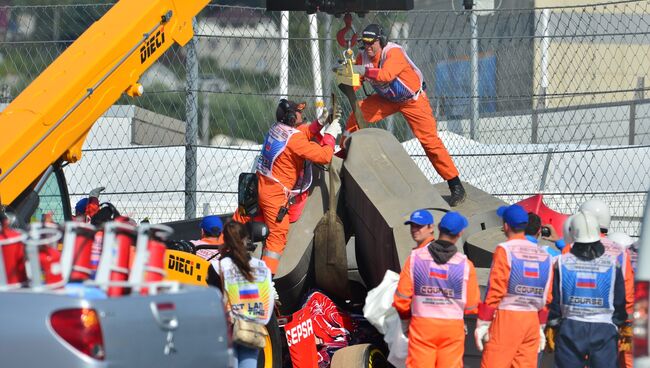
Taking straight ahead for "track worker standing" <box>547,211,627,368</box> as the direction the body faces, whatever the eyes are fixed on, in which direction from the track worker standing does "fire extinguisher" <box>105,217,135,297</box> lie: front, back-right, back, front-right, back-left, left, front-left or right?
back-left

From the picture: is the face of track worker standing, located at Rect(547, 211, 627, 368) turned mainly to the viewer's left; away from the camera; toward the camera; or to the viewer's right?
away from the camera

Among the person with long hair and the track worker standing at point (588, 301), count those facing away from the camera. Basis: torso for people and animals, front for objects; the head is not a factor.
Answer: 2

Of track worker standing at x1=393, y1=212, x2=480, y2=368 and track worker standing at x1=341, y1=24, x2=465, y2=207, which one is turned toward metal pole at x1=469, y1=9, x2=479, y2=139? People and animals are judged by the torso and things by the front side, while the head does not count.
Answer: track worker standing at x1=393, y1=212, x2=480, y2=368

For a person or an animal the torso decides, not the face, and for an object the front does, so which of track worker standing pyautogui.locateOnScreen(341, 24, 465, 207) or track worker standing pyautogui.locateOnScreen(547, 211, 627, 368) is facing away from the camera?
track worker standing pyautogui.locateOnScreen(547, 211, 627, 368)

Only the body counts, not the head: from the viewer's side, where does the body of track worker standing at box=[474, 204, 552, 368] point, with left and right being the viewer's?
facing away from the viewer and to the left of the viewer

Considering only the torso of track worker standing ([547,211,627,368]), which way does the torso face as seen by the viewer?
away from the camera

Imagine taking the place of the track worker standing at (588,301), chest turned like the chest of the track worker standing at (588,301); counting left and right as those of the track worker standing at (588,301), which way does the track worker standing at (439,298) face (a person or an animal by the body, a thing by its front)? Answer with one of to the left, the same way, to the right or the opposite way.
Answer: the same way

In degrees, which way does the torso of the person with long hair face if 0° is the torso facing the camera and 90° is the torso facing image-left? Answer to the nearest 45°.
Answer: approximately 180°

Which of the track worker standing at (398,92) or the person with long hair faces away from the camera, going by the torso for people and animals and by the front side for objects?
the person with long hair

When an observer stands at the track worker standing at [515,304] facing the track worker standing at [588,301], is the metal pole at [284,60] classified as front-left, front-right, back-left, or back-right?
back-left

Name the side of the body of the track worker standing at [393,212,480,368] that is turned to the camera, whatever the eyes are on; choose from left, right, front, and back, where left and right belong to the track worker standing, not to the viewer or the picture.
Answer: back

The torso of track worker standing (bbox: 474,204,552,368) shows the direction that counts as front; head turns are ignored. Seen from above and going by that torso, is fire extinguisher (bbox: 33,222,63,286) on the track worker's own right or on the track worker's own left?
on the track worker's own left
